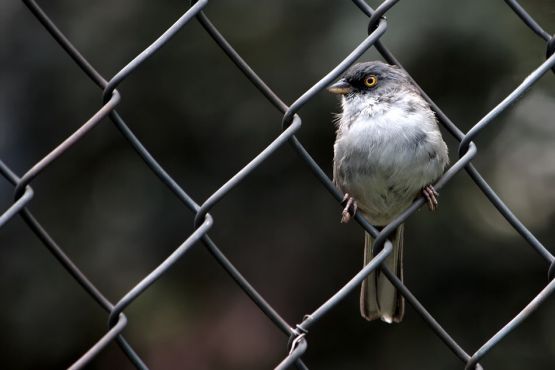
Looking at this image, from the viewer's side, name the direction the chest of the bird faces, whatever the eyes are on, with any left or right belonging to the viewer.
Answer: facing the viewer
